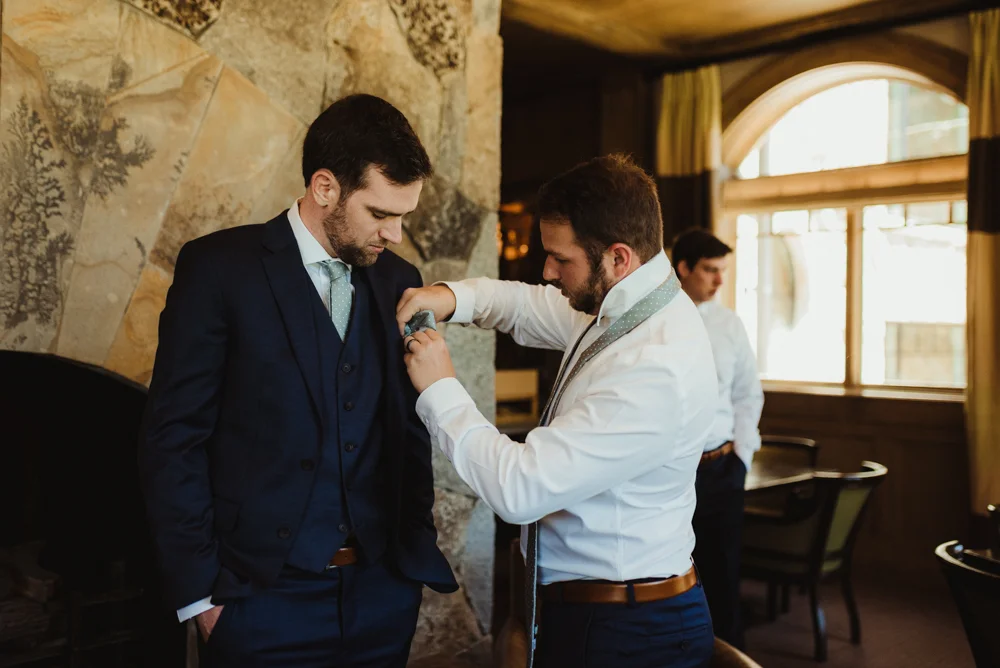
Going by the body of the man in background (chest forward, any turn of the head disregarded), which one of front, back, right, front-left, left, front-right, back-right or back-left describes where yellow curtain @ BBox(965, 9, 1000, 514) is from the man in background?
back-left

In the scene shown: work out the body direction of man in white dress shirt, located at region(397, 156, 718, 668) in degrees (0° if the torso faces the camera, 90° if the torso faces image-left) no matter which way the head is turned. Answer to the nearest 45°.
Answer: approximately 90°

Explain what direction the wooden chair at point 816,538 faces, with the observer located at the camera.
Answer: facing away from the viewer and to the left of the viewer

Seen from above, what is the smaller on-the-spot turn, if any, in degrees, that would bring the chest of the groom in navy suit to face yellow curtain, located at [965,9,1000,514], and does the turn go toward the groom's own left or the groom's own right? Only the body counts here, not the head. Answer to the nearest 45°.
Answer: approximately 90° to the groom's own left

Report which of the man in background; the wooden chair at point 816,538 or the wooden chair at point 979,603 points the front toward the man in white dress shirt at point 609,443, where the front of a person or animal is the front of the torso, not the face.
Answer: the man in background

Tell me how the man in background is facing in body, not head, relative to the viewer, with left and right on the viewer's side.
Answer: facing the viewer

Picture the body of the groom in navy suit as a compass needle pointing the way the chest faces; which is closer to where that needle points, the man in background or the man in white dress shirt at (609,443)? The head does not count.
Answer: the man in white dress shirt

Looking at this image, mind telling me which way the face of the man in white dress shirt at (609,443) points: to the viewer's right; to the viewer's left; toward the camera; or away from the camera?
to the viewer's left

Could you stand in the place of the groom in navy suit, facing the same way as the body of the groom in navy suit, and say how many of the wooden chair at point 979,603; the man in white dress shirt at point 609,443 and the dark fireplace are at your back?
1

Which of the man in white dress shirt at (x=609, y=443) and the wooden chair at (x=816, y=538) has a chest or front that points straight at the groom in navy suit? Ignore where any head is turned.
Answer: the man in white dress shirt
